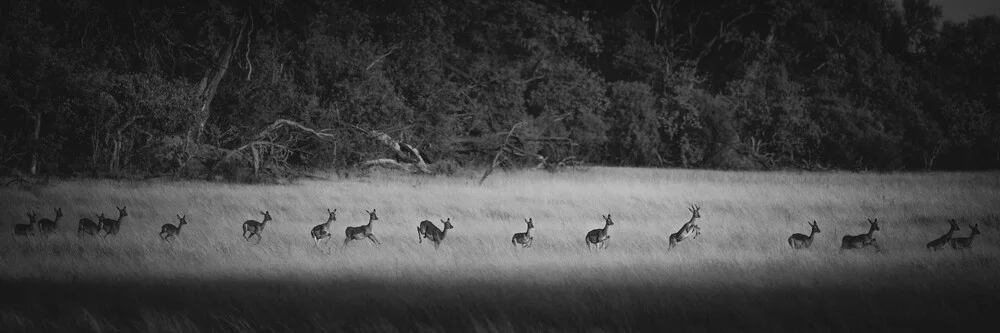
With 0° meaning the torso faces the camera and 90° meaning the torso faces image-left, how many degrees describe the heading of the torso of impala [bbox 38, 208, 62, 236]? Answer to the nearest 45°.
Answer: approximately 270°

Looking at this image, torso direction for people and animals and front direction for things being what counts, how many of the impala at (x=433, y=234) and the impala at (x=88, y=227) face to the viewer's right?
2

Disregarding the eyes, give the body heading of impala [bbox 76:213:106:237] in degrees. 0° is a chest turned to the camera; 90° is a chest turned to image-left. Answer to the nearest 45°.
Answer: approximately 270°

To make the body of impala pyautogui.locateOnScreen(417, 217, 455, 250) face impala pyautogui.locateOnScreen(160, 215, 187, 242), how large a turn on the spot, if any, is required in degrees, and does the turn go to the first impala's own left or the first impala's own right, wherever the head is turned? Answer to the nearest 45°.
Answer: approximately 180°

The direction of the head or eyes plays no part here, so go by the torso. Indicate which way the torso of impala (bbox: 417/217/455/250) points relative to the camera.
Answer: to the viewer's right

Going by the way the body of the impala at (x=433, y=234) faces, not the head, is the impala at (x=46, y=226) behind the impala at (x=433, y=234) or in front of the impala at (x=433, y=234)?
behind

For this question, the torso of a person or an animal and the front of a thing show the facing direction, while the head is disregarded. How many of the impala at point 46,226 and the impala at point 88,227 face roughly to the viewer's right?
2

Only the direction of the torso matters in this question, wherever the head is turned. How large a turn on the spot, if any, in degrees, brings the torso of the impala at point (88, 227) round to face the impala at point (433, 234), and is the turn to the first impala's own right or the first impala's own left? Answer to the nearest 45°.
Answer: approximately 45° to the first impala's own right

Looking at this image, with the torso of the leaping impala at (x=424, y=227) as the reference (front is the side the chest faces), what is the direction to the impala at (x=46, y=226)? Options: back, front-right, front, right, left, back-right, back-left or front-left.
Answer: back

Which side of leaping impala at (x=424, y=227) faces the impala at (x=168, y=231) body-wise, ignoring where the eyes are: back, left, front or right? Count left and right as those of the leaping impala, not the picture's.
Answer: back
